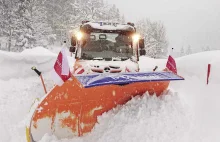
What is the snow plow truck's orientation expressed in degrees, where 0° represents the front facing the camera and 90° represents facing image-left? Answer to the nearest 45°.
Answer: approximately 0°

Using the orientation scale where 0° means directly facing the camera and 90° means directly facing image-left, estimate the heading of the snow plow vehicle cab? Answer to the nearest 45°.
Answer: approximately 0°
